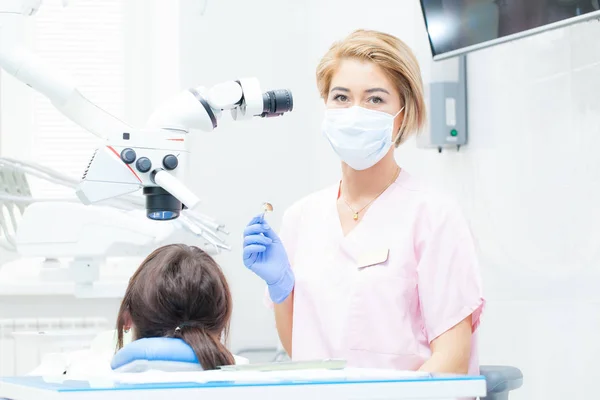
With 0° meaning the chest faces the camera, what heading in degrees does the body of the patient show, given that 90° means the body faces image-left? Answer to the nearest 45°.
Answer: approximately 180°

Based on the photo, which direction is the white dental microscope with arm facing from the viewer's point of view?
to the viewer's right

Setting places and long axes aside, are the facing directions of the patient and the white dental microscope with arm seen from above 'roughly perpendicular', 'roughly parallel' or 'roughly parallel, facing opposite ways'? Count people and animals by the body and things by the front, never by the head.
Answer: roughly perpendicular

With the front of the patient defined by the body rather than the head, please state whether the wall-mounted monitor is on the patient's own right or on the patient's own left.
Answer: on the patient's own right

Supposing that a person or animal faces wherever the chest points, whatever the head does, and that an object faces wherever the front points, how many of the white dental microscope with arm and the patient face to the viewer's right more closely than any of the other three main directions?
1
